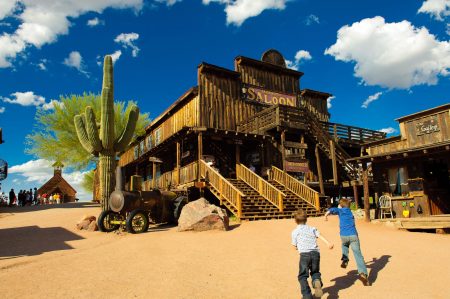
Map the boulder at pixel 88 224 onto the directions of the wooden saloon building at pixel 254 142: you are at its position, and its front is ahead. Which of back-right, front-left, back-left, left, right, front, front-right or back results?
right

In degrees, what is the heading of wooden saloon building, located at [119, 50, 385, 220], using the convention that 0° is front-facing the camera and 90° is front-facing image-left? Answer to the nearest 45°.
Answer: approximately 315°

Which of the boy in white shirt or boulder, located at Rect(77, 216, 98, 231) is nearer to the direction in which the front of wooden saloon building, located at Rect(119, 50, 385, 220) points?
the boy in white shirt

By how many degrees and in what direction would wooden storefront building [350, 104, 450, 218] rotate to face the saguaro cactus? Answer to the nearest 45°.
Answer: approximately 45° to its right

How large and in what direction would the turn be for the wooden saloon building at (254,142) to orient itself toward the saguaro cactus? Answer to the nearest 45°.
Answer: approximately 90° to its right

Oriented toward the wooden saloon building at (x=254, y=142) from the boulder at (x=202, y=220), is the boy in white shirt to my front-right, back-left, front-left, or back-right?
back-right

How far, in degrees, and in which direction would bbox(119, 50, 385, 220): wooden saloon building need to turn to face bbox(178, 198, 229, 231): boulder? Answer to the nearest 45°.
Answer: approximately 45° to its right

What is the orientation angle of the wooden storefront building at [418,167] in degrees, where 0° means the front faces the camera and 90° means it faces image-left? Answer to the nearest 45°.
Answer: approximately 45°

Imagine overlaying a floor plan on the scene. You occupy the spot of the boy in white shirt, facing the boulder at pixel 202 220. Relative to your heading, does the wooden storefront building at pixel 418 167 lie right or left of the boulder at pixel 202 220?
right
